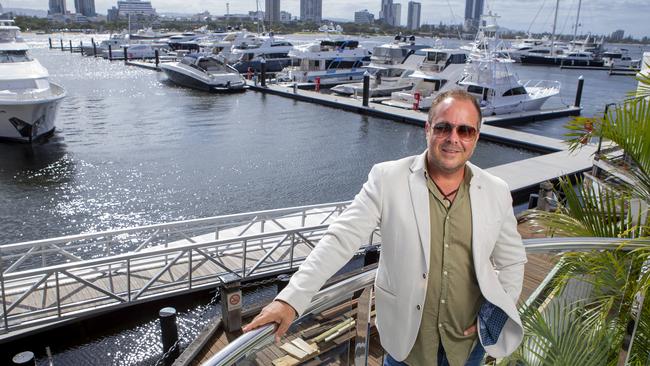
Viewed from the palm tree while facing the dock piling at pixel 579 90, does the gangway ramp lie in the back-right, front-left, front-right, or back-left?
front-left

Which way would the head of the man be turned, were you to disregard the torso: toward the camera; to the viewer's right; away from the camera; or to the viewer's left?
toward the camera

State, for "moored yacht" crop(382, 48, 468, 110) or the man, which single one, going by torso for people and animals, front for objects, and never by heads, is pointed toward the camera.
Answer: the man

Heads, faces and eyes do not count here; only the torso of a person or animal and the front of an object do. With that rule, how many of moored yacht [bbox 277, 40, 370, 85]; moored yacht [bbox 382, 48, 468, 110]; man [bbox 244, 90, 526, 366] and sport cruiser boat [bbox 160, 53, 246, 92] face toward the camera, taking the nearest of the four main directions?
1

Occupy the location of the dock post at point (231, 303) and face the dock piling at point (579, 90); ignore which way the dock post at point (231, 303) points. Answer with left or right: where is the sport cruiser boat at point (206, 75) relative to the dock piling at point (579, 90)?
left

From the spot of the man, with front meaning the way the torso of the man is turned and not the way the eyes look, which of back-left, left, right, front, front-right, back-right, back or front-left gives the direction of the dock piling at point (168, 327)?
back-right

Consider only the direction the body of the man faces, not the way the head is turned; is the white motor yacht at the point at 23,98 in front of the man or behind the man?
behind

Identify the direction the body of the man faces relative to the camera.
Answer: toward the camera
